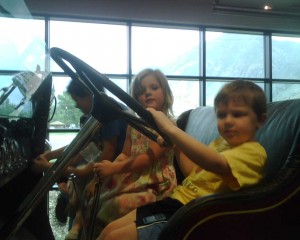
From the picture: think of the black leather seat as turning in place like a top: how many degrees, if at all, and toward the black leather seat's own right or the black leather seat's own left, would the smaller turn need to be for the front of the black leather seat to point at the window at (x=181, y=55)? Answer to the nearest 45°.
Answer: approximately 90° to the black leather seat's own right

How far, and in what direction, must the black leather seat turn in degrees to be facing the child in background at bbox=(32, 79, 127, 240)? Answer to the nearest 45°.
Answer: approximately 45° to its right

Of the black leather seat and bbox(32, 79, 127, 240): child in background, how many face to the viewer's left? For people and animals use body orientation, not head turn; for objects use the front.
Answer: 2

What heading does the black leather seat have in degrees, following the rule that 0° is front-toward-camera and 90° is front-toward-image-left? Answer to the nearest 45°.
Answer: approximately 90°

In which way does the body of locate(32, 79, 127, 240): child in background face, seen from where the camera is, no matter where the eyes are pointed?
to the viewer's left
